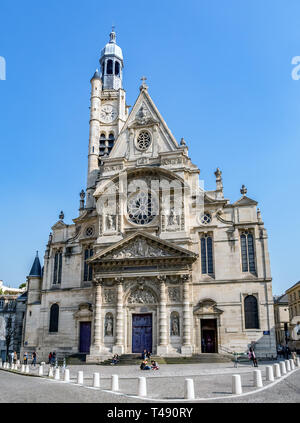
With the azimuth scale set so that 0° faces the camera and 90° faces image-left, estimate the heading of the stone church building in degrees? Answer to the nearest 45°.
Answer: approximately 0°

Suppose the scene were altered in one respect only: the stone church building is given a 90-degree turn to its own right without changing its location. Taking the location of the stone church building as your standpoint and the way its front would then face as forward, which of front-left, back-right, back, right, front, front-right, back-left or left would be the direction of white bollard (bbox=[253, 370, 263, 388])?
left
